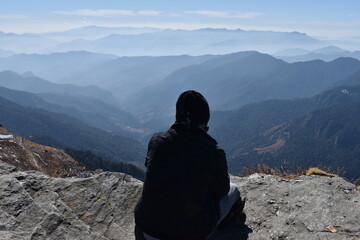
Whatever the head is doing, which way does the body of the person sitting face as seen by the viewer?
away from the camera

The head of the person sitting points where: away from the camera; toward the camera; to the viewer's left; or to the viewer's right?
away from the camera
